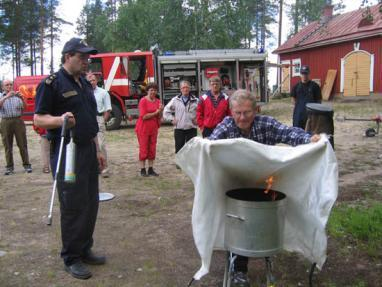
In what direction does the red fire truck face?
to the viewer's left

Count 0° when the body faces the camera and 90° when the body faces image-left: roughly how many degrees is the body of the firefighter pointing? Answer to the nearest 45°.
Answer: approximately 315°

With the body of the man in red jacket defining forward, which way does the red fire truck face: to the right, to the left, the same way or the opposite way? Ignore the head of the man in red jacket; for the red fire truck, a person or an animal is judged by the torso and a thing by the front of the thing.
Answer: to the right

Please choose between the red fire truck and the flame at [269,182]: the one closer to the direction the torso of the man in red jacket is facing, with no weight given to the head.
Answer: the flame

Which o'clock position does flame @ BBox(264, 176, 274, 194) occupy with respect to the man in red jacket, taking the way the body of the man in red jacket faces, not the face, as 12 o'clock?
The flame is roughly at 12 o'clock from the man in red jacket.

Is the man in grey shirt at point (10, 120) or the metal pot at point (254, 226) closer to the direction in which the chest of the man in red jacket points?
the metal pot

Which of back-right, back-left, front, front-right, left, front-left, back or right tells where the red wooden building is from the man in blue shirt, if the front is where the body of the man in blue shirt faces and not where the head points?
back

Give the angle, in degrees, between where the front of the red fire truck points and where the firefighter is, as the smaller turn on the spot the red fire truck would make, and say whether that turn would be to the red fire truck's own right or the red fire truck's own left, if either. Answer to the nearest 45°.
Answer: approximately 90° to the red fire truck's own left

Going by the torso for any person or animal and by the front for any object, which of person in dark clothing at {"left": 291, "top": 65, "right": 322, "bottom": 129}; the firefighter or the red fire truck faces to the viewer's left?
the red fire truck

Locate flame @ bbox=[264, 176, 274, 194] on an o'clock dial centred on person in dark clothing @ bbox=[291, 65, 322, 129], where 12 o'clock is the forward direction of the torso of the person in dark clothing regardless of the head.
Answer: The flame is roughly at 12 o'clock from the person in dark clothing.

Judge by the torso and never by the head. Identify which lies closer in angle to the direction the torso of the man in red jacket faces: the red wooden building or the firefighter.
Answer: the firefighter

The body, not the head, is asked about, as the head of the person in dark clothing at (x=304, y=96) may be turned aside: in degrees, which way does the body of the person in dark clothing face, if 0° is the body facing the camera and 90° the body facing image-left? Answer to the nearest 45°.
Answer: approximately 0°

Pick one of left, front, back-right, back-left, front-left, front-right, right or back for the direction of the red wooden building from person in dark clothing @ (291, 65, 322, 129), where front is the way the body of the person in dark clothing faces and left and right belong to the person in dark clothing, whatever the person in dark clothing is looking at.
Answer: back

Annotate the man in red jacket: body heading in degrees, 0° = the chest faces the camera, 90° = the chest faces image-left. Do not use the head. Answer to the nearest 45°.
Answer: approximately 0°

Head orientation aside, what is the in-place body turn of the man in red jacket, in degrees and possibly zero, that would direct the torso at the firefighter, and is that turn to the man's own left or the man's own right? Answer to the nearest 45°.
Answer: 0° — they already face them
